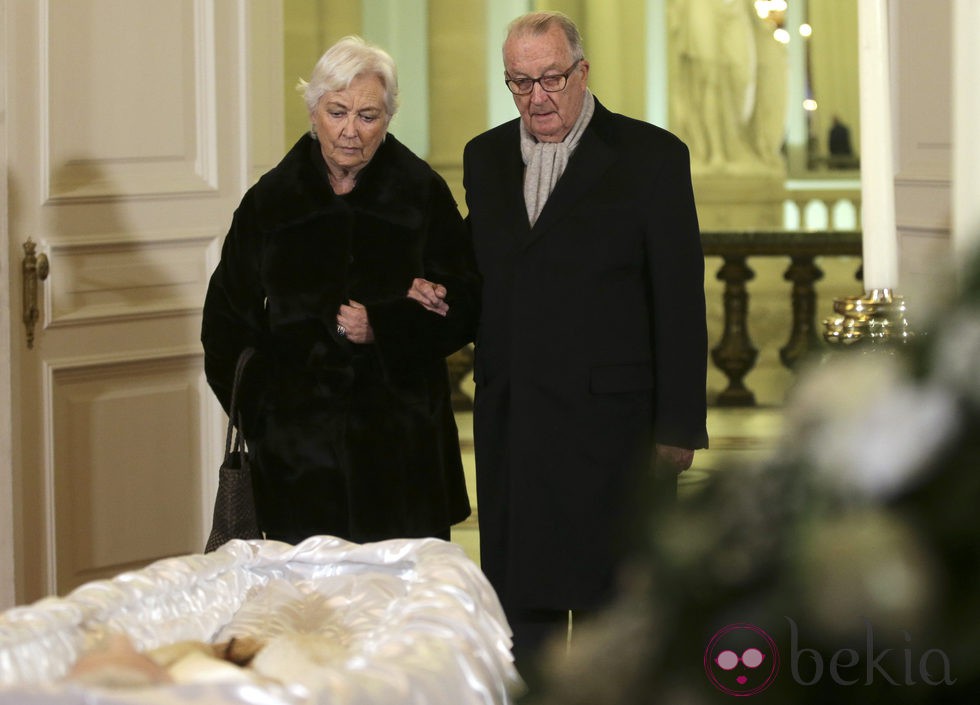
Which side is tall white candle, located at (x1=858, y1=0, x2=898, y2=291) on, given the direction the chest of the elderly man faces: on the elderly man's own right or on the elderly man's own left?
on the elderly man's own left

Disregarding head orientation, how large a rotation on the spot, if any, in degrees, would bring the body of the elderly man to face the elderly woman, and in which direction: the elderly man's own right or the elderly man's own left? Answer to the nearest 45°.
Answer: approximately 45° to the elderly man's own right

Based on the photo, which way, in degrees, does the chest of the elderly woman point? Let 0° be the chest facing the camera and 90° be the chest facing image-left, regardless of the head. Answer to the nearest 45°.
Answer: approximately 0°

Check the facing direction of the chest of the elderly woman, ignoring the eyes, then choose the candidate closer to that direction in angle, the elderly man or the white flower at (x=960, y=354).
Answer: the white flower

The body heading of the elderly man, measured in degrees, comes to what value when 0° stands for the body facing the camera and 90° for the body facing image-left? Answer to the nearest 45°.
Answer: approximately 45°

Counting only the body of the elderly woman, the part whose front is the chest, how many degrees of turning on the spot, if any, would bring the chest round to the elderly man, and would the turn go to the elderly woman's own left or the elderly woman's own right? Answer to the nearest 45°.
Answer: approximately 90° to the elderly woman's own left

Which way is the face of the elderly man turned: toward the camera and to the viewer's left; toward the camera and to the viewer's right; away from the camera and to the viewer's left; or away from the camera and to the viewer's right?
toward the camera and to the viewer's left

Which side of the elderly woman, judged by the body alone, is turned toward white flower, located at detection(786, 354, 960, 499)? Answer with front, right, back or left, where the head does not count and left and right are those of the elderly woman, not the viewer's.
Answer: front

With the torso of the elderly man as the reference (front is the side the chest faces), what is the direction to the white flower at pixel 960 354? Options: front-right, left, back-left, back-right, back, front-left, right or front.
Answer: front-left

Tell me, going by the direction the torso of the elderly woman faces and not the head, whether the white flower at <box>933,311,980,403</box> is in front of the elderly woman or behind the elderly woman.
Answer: in front

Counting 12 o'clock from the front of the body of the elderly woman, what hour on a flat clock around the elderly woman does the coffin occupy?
The coffin is roughly at 12 o'clock from the elderly woman.

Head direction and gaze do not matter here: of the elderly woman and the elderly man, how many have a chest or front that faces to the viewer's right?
0
